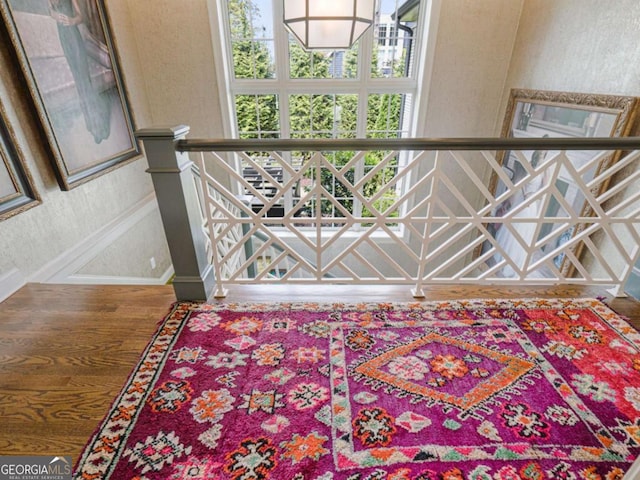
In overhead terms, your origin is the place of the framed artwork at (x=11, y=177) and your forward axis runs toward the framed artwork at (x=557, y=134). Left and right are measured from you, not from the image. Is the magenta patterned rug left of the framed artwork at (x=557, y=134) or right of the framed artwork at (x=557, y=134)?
right

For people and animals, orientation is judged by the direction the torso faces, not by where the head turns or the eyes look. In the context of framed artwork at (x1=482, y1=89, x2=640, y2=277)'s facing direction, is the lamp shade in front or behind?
in front

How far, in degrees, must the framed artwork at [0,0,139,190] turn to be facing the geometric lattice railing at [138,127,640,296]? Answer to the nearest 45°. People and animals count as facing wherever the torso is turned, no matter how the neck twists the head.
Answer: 0° — it already faces it

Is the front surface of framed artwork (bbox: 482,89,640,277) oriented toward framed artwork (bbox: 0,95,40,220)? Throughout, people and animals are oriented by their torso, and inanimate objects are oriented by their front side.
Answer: yes

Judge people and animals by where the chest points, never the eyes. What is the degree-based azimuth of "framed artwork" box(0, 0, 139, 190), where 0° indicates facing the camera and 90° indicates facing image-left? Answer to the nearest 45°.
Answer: approximately 315°

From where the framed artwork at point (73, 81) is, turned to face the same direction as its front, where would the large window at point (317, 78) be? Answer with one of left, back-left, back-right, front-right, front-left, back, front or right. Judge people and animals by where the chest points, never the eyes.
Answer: front-left

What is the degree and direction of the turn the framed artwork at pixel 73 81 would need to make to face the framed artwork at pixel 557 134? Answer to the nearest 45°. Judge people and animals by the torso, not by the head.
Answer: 0° — it already faces it

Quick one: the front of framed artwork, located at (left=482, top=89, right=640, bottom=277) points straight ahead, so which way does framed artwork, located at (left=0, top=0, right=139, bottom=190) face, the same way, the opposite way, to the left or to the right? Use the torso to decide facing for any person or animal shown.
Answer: the opposite way

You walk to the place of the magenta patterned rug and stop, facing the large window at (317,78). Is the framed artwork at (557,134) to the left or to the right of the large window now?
right

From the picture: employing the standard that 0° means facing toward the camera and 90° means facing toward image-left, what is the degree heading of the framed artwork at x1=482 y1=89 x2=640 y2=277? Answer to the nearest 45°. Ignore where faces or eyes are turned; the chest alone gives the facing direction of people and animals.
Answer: approximately 45°

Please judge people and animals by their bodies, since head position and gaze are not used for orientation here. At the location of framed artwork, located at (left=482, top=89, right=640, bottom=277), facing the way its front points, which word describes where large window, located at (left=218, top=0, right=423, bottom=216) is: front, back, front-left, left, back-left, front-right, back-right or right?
front-right

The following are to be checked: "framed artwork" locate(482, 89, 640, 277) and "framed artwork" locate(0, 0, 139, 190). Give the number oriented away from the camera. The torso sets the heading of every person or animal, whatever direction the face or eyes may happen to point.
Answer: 0
